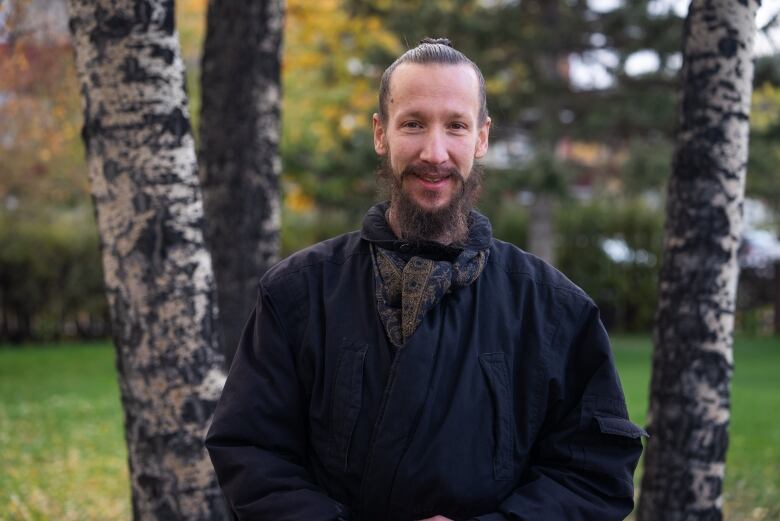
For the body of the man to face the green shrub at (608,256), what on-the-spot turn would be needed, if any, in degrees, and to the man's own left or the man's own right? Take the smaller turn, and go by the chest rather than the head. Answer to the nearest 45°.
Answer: approximately 180°

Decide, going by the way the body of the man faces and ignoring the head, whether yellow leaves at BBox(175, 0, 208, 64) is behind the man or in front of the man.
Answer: behind

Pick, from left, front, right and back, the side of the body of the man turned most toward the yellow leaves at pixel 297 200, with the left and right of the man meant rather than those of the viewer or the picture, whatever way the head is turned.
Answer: back

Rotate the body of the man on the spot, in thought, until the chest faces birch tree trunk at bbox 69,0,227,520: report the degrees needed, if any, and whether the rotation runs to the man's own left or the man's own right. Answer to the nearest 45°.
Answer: approximately 135° to the man's own right

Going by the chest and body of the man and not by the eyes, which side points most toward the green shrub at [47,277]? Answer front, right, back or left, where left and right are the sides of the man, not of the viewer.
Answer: back

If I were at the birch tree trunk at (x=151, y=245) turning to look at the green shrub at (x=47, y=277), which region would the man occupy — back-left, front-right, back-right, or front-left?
back-right

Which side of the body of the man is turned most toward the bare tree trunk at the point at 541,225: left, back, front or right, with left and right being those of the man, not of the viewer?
back

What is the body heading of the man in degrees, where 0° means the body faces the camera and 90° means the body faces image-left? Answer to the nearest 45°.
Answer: approximately 0°
